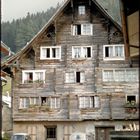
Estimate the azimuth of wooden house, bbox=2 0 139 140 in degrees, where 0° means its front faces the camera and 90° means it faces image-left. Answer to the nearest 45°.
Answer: approximately 0°
